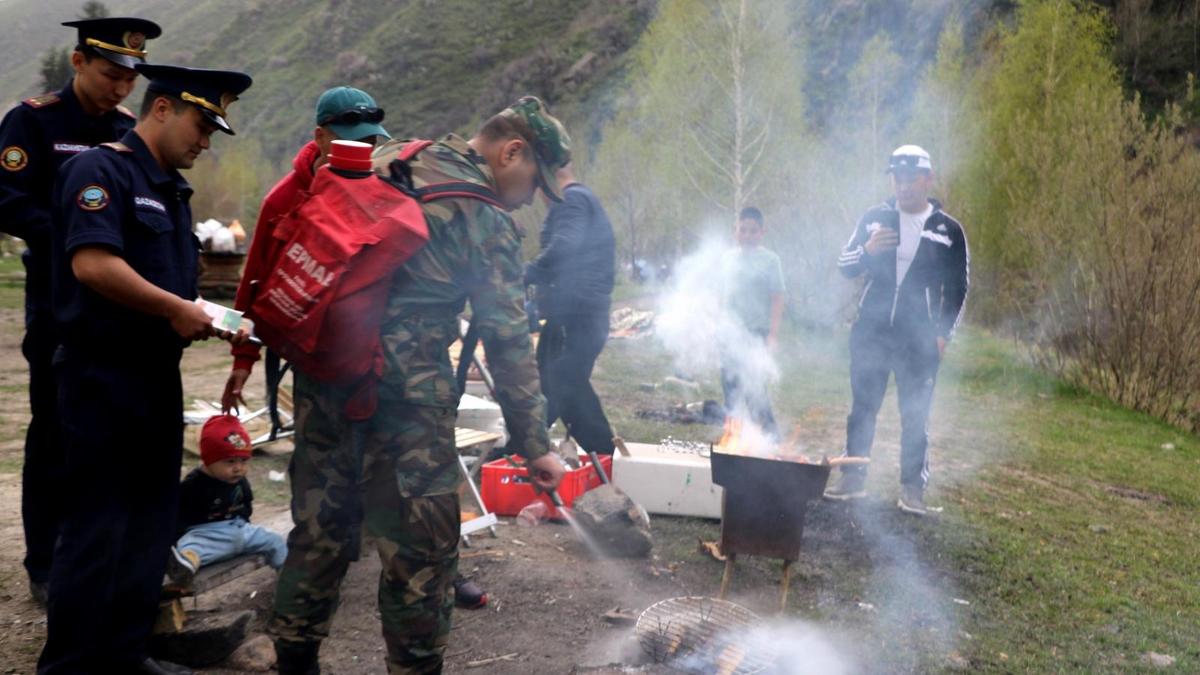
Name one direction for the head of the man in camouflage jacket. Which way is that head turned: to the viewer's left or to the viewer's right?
to the viewer's right

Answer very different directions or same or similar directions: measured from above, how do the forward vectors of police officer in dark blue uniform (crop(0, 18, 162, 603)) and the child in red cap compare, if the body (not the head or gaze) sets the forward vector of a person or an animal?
same or similar directions

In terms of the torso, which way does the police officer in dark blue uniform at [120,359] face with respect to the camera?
to the viewer's right

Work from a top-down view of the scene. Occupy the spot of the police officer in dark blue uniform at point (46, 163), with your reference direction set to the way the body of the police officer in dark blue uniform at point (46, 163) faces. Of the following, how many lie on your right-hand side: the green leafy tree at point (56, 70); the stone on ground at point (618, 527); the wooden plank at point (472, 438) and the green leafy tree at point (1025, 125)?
0

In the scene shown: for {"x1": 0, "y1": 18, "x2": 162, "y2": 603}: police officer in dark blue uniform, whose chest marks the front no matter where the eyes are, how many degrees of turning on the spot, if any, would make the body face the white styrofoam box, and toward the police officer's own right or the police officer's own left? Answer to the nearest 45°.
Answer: approximately 45° to the police officer's own left

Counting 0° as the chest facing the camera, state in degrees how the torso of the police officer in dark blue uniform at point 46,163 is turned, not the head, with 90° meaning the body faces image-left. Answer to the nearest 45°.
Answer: approximately 315°

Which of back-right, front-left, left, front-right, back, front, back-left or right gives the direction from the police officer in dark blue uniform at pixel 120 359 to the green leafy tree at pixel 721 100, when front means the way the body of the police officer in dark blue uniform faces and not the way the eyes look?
front-left

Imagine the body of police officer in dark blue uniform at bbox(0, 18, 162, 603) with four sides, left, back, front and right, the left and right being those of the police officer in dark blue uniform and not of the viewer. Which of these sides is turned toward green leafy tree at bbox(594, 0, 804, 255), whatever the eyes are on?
left

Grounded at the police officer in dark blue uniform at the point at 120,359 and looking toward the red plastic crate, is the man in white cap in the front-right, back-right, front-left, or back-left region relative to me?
front-right

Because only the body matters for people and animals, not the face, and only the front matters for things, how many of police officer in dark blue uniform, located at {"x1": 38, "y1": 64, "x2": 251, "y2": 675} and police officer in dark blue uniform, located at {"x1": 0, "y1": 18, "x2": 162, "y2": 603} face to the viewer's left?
0

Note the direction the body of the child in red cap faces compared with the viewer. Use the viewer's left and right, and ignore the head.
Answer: facing the viewer and to the right of the viewer

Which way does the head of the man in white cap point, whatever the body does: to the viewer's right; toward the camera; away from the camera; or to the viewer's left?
toward the camera

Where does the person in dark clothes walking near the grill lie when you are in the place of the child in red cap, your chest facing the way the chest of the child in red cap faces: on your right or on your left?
on your left
